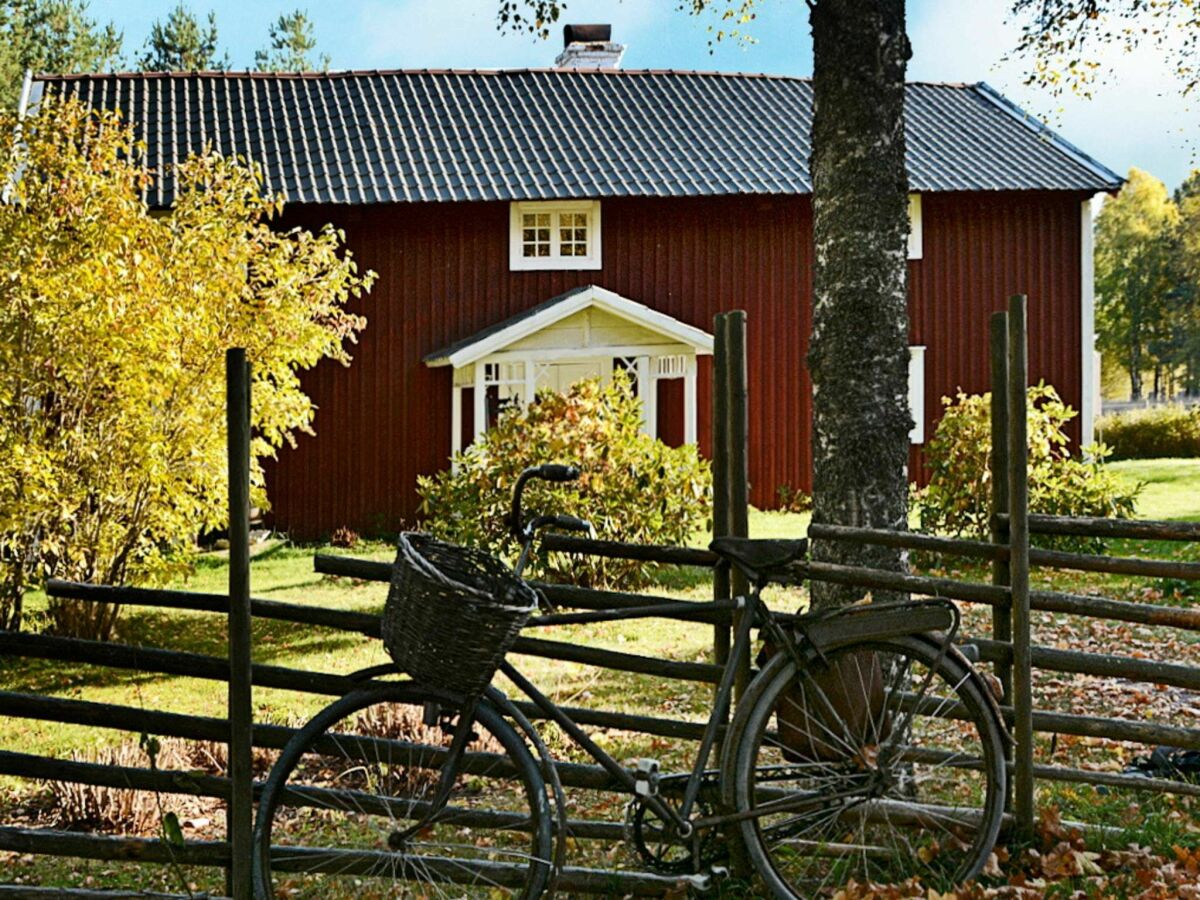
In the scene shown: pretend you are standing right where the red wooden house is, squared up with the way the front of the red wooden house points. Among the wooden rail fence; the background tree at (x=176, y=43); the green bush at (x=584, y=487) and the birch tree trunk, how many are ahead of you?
3

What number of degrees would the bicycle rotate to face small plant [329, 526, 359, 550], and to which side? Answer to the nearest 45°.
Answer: approximately 90° to its right

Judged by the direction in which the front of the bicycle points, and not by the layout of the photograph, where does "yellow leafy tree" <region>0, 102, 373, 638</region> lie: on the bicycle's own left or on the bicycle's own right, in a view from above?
on the bicycle's own right

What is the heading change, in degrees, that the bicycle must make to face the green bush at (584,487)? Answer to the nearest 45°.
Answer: approximately 90° to its right

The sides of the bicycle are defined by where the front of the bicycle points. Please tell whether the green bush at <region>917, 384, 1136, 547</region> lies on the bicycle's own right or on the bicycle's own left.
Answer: on the bicycle's own right

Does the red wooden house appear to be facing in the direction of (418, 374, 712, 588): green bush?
yes

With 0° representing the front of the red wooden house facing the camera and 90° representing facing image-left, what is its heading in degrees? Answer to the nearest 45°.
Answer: approximately 0°

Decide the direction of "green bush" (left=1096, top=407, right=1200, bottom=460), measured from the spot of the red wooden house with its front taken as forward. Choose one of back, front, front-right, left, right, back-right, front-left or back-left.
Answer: back-left

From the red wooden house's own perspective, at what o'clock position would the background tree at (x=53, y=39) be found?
The background tree is roughly at 5 o'clock from the red wooden house.

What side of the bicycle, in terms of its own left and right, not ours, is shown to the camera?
left

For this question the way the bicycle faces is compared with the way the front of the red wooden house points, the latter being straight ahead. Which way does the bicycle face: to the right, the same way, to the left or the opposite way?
to the right

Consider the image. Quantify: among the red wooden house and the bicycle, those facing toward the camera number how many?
1

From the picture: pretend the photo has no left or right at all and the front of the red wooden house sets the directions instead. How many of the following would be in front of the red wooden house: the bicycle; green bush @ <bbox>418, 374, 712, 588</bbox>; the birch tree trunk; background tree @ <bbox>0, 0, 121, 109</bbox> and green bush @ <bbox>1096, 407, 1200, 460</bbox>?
3

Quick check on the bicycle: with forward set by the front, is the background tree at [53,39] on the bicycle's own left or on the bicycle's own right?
on the bicycle's own right
